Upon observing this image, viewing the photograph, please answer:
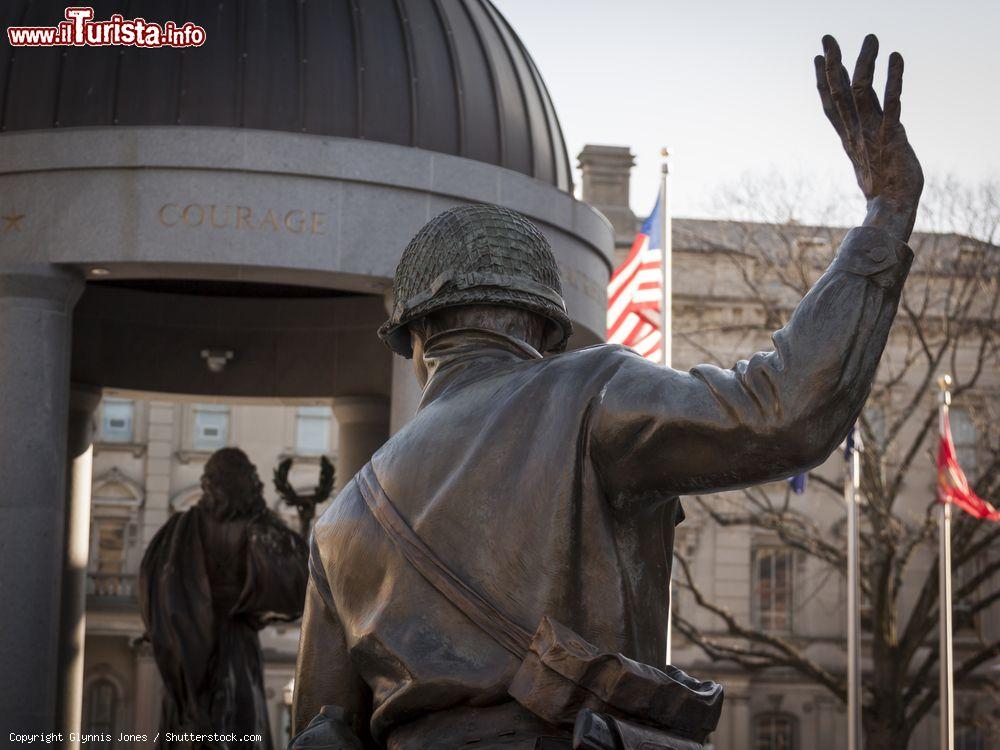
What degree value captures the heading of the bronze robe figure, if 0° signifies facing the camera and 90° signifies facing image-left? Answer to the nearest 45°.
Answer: approximately 180°

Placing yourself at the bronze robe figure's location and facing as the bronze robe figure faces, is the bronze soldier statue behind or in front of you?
behind

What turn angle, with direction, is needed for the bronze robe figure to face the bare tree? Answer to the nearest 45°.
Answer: approximately 45° to its right

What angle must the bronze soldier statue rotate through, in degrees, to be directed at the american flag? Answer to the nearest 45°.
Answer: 0° — it already faces it

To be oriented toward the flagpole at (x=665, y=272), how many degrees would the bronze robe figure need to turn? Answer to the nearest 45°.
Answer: approximately 45° to its right

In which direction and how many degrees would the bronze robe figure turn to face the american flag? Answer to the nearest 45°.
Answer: approximately 45° to its right

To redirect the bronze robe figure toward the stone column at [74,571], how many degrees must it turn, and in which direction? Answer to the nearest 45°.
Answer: approximately 45° to its left

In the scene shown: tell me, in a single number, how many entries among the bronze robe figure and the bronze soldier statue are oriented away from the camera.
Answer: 2

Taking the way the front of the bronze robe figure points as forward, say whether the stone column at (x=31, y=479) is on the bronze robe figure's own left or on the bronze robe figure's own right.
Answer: on the bronze robe figure's own left

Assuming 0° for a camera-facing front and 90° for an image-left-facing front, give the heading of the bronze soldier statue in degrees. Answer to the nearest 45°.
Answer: approximately 180°
